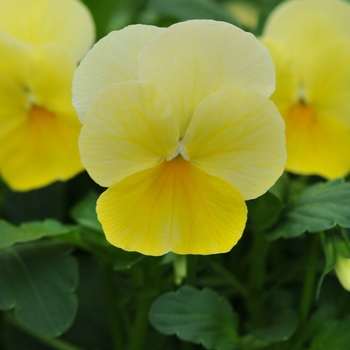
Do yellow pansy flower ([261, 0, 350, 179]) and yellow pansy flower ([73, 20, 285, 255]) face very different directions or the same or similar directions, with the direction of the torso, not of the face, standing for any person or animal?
same or similar directions

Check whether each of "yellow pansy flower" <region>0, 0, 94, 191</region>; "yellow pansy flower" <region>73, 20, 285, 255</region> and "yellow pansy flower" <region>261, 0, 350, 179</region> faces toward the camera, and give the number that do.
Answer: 3

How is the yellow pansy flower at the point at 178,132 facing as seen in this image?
toward the camera

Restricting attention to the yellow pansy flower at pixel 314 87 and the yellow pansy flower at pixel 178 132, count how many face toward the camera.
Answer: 2

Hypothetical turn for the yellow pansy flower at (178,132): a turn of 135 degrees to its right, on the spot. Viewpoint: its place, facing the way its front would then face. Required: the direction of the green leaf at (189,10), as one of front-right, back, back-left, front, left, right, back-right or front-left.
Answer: front-right

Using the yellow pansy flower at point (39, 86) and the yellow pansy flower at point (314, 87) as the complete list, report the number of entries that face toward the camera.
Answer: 2

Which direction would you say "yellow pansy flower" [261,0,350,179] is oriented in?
toward the camera
